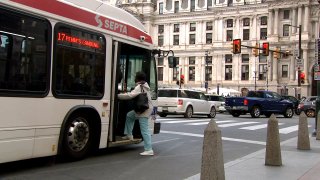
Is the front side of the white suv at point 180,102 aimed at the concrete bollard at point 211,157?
no

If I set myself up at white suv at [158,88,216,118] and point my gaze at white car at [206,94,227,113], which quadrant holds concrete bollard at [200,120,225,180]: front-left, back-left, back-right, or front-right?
back-right

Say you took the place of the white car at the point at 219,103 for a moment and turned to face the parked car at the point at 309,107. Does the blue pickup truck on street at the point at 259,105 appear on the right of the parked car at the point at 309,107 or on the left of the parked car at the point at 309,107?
right

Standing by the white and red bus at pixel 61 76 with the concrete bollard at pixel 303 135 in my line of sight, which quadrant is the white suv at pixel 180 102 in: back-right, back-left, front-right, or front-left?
front-left

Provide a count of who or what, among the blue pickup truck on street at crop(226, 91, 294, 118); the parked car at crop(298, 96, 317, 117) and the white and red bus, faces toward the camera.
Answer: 0

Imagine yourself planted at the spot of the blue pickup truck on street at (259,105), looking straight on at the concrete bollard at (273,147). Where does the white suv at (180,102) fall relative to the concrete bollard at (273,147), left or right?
right

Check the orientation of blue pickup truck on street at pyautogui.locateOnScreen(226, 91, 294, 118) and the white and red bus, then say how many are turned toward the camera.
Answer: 0

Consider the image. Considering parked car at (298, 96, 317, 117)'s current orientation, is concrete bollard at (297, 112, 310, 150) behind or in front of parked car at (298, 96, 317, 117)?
behind

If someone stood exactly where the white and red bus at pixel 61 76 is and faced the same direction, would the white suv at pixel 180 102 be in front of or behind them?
in front

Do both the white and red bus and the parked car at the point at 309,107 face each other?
no

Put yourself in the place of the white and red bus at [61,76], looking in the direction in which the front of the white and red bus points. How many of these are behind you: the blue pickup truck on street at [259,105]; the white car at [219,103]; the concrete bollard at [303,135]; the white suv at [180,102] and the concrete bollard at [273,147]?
0

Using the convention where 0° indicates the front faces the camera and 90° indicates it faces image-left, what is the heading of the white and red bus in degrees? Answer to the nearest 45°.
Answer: approximately 225°

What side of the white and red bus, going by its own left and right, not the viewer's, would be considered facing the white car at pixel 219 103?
front

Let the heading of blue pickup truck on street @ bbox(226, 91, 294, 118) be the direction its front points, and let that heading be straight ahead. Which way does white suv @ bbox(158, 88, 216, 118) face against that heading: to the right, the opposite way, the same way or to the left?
the same way

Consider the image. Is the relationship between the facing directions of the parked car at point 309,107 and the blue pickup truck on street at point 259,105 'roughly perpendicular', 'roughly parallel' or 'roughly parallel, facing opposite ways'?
roughly parallel
